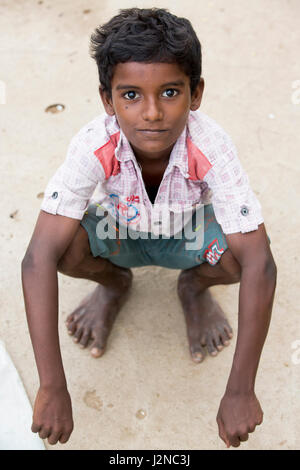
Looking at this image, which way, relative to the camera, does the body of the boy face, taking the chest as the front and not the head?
toward the camera

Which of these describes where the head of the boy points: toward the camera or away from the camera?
toward the camera
